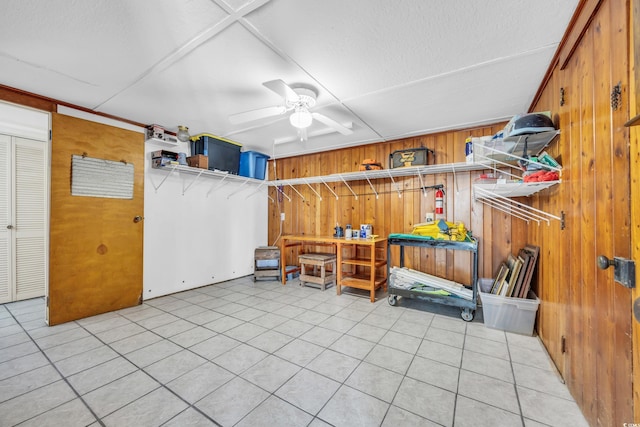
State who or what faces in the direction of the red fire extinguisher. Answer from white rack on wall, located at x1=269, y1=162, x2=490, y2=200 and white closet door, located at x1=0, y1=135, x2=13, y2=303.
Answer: the white closet door

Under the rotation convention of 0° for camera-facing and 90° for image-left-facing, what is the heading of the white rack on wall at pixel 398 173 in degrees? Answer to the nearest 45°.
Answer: approximately 45°

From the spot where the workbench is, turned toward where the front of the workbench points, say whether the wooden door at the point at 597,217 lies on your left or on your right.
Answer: on your left

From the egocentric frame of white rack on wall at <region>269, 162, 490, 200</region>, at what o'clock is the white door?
The white door is roughly at 1 o'clock from the white rack on wall.

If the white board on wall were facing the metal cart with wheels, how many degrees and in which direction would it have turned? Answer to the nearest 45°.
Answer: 0° — it already faces it

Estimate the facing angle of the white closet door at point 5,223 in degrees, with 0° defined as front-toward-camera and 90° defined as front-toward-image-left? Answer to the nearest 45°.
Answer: approximately 315°

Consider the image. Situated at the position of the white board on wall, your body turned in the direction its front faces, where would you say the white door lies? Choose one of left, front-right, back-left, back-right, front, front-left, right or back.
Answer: back-right

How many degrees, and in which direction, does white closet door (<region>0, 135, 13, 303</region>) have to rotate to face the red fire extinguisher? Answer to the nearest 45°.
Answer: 0° — it already faces it

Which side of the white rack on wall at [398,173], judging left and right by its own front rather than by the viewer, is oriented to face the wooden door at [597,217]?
left

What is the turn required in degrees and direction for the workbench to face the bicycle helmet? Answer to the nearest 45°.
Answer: approximately 90° to its left

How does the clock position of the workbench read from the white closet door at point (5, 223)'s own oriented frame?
The workbench is roughly at 12 o'clock from the white closet door.

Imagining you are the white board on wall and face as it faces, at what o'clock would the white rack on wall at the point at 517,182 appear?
The white rack on wall is roughly at 12 o'clock from the white board on wall.
